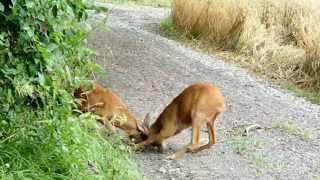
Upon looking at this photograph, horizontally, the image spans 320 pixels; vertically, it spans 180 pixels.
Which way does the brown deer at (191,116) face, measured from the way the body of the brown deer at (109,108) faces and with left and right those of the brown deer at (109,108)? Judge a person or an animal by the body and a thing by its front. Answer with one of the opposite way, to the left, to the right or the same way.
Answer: the opposite way

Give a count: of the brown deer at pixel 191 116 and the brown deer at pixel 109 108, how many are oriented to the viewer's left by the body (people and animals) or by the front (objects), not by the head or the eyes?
1

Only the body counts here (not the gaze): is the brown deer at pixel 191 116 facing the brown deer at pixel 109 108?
yes

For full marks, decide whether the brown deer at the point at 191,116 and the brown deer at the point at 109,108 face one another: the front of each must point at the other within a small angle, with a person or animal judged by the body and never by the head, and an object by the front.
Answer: yes

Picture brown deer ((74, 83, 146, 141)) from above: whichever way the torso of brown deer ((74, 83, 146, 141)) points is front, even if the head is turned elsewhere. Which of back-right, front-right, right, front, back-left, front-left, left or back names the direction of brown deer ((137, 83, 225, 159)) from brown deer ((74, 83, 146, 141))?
front

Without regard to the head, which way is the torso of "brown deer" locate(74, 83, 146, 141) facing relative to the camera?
to the viewer's right

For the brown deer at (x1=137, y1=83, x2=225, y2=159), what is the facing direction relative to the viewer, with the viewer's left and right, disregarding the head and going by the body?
facing to the left of the viewer
